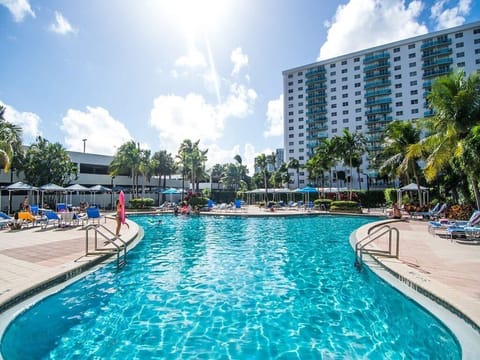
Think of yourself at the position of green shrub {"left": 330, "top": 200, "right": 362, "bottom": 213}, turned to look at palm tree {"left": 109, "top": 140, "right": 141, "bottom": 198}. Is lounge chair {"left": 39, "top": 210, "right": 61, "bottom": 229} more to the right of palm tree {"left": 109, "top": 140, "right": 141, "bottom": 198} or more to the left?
left

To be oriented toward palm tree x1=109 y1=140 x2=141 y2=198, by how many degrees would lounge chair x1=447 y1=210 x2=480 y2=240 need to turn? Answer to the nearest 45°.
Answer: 0° — it already faces it

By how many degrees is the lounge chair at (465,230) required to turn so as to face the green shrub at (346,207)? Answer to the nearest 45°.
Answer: approximately 45° to its right

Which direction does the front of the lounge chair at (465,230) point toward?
to the viewer's left

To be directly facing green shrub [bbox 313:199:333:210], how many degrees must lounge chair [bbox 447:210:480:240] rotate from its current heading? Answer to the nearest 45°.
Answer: approximately 45° to its right

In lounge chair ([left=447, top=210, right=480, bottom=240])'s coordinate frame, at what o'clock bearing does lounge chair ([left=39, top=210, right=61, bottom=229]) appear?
lounge chair ([left=39, top=210, right=61, bottom=229]) is roughly at 11 o'clock from lounge chair ([left=447, top=210, right=480, bottom=240]).

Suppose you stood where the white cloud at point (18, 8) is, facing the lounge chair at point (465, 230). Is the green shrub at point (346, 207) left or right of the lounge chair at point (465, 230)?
left
